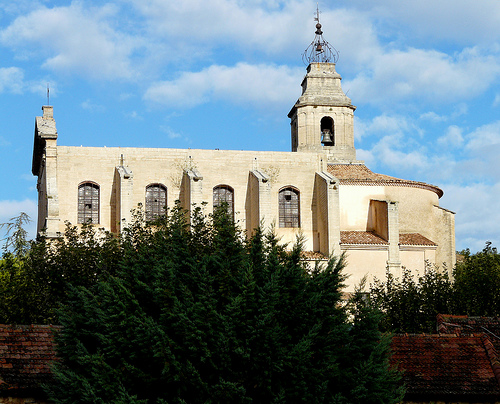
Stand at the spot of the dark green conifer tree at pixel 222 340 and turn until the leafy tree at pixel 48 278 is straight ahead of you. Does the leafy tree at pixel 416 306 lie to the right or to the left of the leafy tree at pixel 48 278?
right

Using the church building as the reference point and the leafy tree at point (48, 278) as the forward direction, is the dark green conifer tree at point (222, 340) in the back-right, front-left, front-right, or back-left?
front-left

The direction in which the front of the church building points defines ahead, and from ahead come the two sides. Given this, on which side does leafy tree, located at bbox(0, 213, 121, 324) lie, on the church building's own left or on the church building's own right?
on the church building's own left

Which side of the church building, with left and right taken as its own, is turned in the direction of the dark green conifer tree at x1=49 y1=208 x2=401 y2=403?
left

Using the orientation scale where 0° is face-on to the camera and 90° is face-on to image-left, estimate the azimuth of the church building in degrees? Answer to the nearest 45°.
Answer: approximately 90°

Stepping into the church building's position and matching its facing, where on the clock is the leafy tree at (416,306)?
The leafy tree is roughly at 8 o'clock from the church building.
